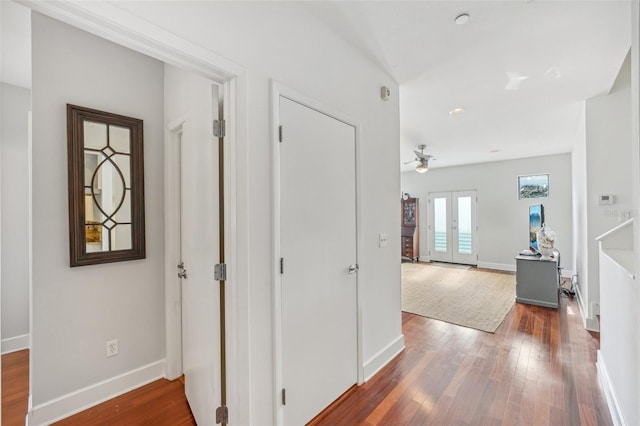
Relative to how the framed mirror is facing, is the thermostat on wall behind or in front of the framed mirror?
in front

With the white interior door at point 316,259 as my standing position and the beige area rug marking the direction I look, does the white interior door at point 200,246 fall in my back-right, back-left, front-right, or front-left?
back-left

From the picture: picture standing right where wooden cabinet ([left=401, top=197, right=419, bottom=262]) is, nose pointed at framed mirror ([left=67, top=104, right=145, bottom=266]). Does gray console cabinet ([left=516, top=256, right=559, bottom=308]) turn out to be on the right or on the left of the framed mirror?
left

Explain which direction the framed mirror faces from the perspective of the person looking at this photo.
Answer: facing the viewer and to the right of the viewer

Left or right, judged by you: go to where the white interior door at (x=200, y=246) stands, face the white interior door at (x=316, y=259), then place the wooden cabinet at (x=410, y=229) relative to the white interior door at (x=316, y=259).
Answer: left

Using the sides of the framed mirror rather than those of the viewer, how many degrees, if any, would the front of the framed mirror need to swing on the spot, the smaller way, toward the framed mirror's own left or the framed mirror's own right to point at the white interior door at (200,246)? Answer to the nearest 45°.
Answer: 0° — it already faces it

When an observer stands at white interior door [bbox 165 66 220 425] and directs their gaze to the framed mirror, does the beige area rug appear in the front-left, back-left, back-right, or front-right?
back-right

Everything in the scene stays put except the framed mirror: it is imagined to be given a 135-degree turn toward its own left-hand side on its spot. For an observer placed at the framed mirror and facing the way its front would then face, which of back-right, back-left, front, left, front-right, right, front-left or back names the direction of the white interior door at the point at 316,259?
back-right
